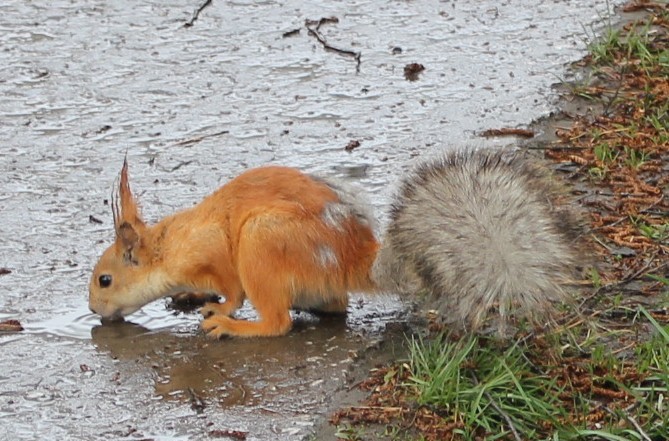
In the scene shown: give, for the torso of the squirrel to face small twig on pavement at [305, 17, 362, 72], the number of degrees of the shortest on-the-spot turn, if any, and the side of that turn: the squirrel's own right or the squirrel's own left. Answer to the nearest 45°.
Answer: approximately 90° to the squirrel's own right

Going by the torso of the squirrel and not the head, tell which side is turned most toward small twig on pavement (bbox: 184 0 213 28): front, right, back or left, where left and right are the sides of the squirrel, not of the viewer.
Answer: right

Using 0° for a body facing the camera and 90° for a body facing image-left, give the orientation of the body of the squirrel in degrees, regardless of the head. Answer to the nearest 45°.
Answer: approximately 90°
